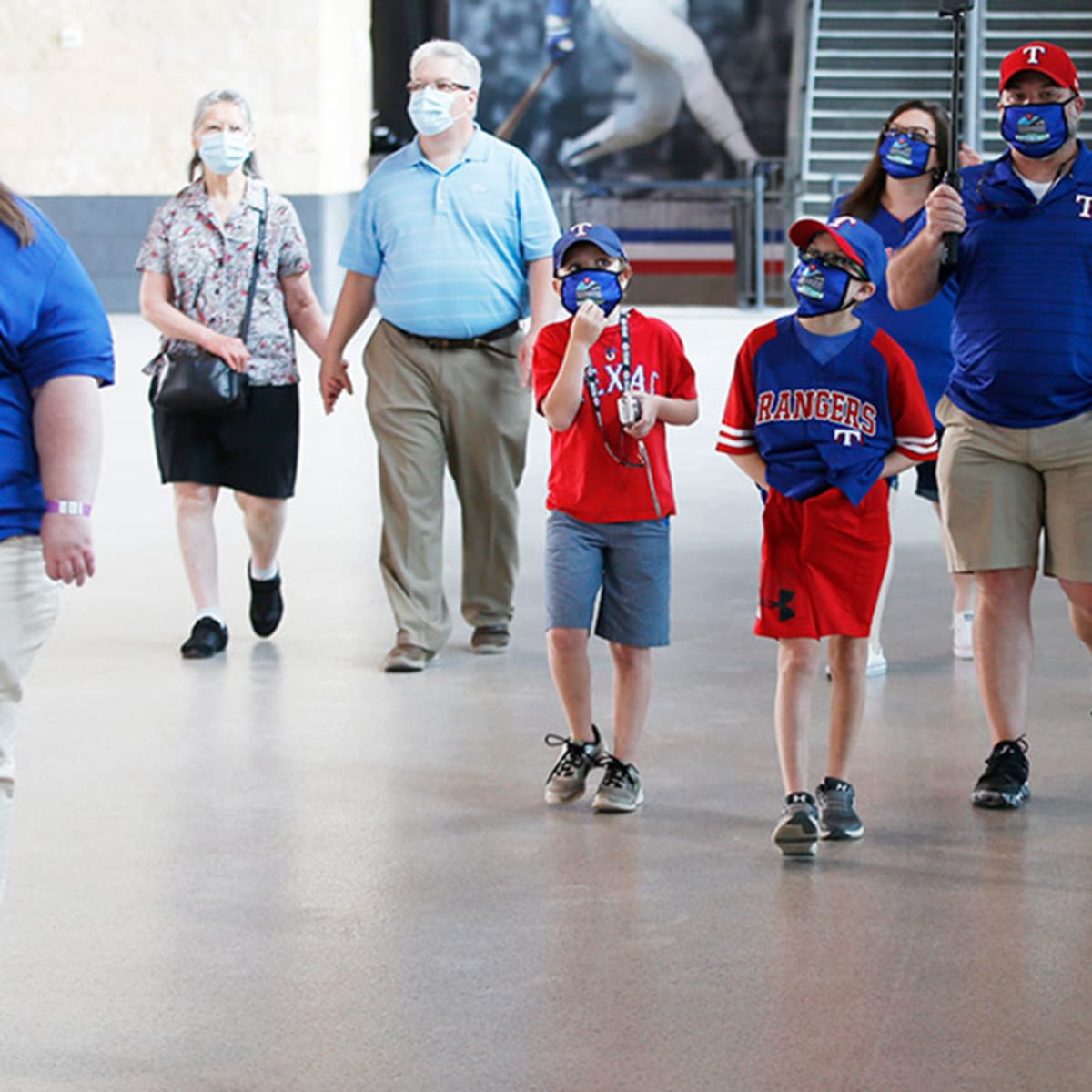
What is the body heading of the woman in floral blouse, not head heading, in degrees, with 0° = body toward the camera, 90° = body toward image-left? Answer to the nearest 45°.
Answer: approximately 0°

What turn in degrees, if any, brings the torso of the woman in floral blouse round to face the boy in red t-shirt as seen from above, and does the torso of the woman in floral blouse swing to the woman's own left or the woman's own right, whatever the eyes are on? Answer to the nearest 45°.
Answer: approximately 45° to the woman's own left

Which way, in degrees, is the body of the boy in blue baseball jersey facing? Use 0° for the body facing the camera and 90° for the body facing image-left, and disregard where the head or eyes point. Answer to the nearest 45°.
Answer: approximately 0°

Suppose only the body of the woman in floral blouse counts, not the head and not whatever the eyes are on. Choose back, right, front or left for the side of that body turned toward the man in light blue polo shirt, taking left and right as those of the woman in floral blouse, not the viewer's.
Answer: left

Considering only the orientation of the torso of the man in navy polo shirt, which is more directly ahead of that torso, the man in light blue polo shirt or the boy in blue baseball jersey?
the boy in blue baseball jersey

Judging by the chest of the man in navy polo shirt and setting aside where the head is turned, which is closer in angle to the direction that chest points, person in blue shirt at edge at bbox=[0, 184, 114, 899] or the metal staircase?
the person in blue shirt at edge
